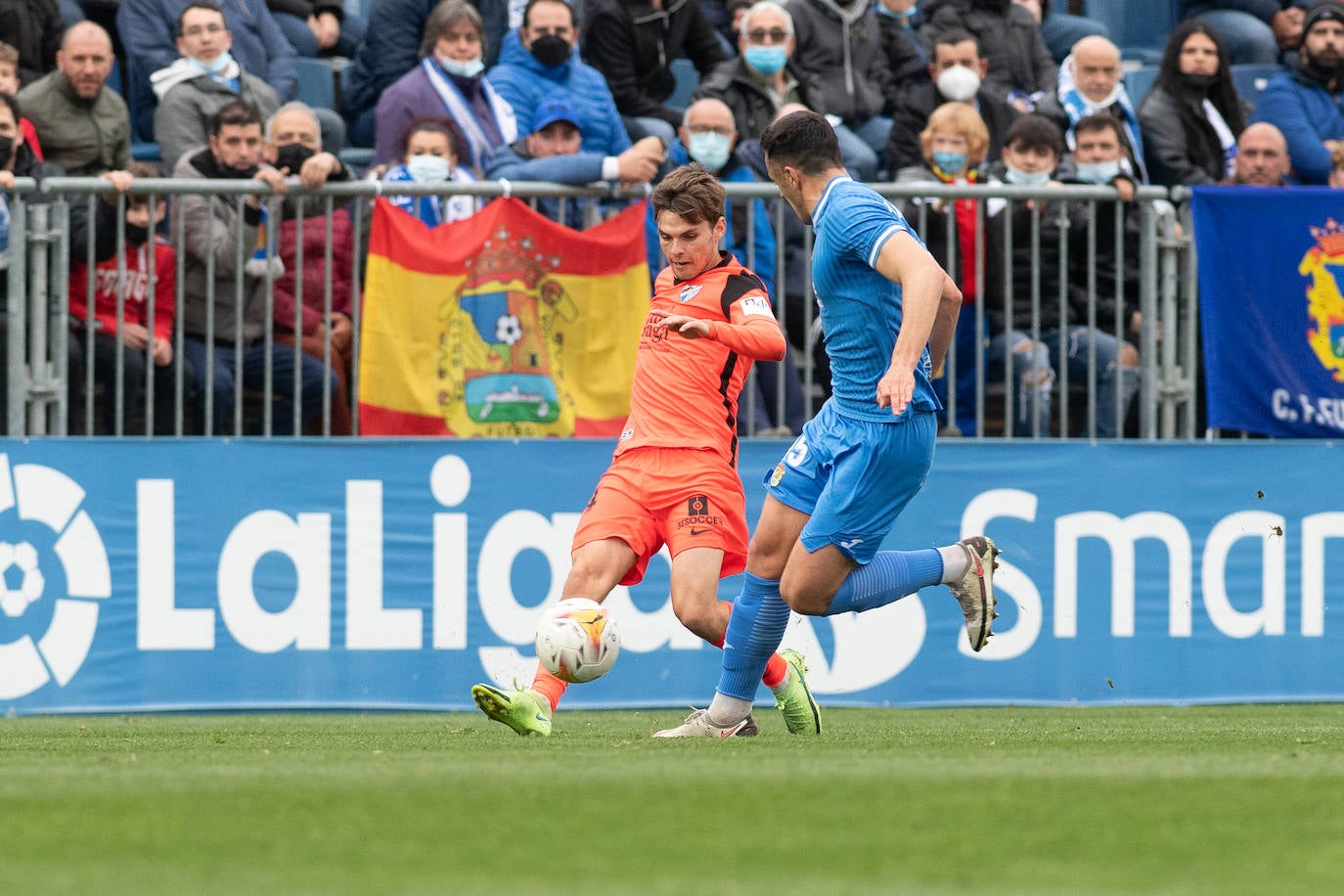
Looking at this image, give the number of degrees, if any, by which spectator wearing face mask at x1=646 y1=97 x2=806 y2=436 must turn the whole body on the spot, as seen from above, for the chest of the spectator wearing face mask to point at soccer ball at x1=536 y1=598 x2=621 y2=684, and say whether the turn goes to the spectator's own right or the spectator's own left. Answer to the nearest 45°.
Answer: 0° — they already face it

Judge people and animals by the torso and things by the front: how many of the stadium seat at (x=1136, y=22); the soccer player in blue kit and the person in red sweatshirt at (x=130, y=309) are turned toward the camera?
2

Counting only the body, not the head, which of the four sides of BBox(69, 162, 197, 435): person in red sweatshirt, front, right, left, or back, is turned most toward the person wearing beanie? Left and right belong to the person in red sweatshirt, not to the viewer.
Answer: left

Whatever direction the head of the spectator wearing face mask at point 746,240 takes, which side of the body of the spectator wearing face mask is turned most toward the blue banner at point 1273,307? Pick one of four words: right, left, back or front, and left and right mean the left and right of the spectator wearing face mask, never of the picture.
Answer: left

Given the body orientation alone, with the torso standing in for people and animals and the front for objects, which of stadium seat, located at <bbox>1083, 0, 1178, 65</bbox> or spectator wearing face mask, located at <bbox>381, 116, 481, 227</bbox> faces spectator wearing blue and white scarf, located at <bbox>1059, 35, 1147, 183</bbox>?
the stadium seat

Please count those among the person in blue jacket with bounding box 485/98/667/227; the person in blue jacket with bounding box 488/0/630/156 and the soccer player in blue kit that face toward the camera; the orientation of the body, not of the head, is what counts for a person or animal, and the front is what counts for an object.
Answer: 2
